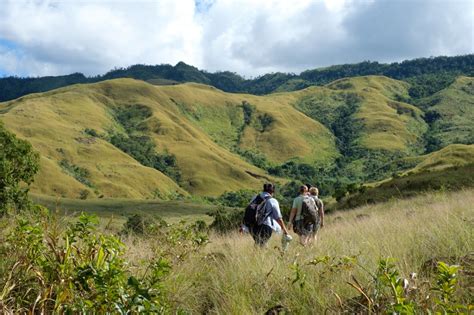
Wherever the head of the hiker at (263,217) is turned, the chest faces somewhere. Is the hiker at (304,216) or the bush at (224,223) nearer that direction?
the hiker

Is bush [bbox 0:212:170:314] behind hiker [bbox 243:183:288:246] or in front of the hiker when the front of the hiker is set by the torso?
behind

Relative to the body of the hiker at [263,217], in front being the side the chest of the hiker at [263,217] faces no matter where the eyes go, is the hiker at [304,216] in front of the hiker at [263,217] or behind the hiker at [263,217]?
in front

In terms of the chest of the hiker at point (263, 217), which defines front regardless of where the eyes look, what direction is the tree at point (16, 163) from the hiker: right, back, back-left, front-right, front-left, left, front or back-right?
left

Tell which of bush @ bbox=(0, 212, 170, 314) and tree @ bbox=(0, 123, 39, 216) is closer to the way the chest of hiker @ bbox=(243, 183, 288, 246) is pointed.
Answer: the tree

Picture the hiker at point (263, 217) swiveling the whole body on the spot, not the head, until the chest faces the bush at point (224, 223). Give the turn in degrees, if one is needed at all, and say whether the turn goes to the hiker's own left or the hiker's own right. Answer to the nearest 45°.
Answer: approximately 45° to the hiker's own left

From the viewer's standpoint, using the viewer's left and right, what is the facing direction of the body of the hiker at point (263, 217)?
facing away from the viewer and to the right of the viewer

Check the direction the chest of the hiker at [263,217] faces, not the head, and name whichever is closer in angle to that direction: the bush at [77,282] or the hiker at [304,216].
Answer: the hiker
